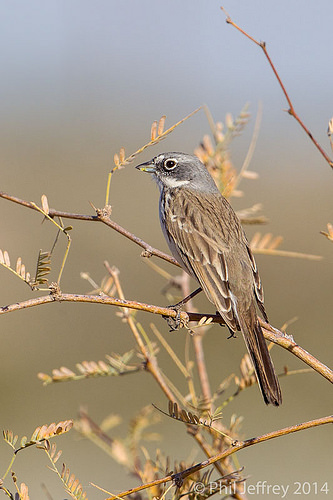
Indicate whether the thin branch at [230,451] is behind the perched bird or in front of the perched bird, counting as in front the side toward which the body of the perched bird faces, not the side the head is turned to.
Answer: behind

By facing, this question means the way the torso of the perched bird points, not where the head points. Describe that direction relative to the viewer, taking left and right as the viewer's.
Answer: facing away from the viewer and to the left of the viewer
